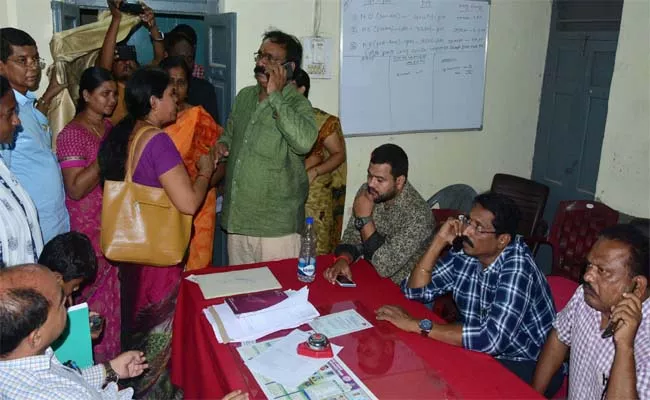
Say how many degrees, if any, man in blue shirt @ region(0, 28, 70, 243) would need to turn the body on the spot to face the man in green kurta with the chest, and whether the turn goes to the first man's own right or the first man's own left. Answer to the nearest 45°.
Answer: approximately 45° to the first man's own left

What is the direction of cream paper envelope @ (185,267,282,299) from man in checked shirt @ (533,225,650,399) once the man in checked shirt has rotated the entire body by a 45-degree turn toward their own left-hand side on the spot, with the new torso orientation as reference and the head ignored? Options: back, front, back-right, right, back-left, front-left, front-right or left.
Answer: right

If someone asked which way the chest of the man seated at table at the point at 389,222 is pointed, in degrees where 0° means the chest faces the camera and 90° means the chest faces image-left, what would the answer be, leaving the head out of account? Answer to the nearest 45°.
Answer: approximately 45°

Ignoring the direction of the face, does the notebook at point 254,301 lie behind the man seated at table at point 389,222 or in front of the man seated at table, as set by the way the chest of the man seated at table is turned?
in front

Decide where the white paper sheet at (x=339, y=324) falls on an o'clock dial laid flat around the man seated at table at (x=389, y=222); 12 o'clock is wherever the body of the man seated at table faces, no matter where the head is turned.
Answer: The white paper sheet is roughly at 11 o'clock from the man seated at table.

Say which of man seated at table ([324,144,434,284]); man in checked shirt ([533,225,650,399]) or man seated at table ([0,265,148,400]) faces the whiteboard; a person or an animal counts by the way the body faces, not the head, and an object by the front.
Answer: man seated at table ([0,265,148,400])

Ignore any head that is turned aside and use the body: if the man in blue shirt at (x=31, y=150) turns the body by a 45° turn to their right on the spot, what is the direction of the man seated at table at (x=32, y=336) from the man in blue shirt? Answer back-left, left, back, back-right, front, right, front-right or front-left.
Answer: front

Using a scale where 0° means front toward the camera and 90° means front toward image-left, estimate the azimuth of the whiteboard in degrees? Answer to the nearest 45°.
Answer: approximately 0°

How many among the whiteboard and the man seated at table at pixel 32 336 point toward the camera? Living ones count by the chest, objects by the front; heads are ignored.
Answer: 1

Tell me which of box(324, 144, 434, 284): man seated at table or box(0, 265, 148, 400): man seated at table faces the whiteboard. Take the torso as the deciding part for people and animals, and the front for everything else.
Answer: box(0, 265, 148, 400): man seated at table

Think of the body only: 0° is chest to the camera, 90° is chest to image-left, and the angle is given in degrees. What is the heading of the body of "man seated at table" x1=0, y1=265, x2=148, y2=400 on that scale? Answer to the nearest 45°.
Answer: approximately 225°

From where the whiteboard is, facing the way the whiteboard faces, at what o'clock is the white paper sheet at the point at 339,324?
The white paper sheet is roughly at 12 o'clock from the whiteboard.

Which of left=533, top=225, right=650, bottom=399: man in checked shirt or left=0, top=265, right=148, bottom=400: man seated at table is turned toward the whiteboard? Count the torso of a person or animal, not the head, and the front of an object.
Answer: the man seated at table

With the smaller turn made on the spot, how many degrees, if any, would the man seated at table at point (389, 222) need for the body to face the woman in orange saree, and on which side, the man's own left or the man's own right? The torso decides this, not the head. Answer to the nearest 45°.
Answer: approximately 45° to the man's own right

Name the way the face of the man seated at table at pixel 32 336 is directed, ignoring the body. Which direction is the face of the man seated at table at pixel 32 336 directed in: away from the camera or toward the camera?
away from the camera

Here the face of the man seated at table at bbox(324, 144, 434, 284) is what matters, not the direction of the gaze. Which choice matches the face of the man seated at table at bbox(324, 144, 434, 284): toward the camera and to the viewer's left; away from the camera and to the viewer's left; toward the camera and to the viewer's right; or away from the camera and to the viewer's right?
toward the camera and to the viewer's left

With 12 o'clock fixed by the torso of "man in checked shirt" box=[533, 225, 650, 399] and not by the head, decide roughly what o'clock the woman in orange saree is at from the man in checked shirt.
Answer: The woman in orange saree is roughly at 2 o'clock from the man in checked shirt.
